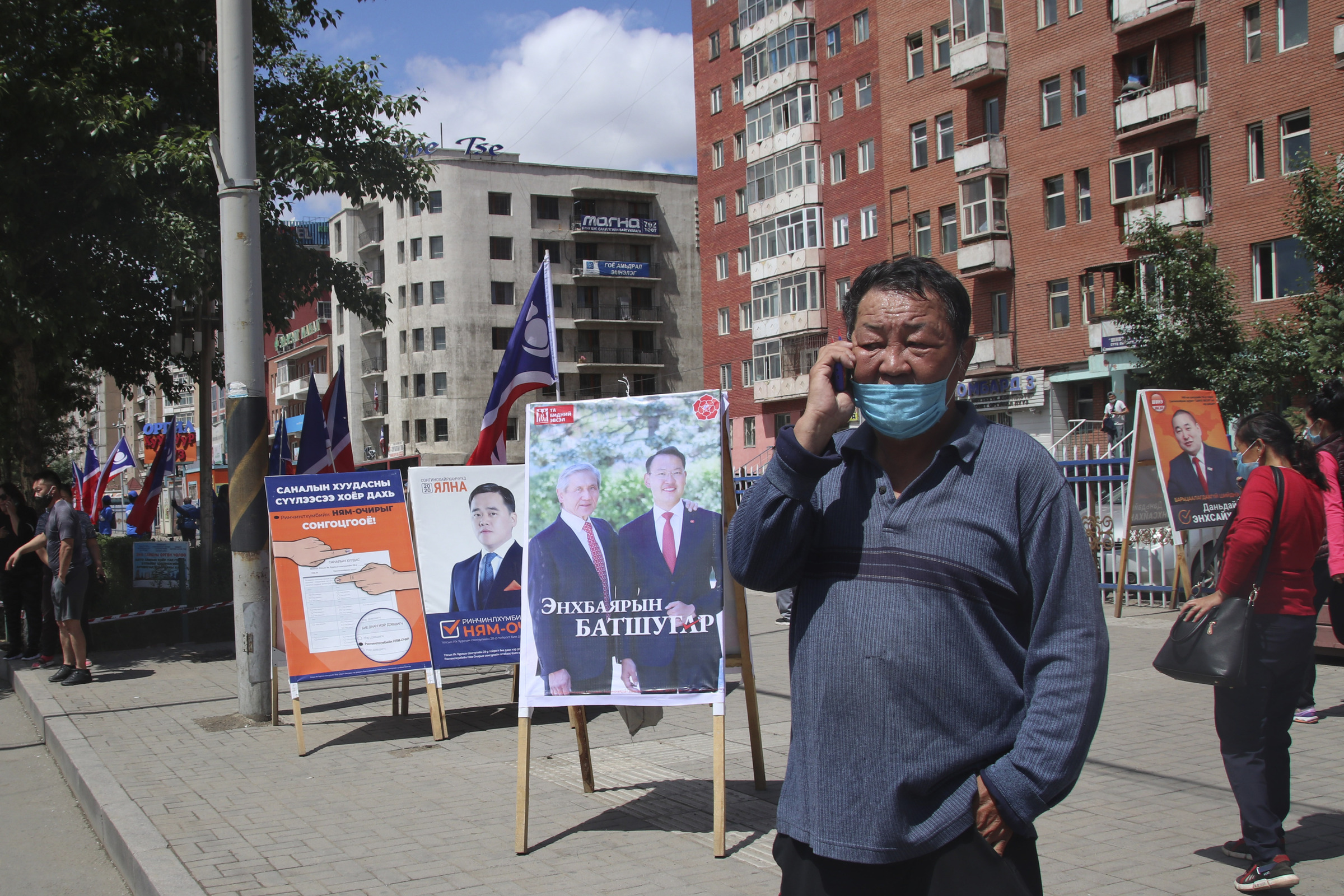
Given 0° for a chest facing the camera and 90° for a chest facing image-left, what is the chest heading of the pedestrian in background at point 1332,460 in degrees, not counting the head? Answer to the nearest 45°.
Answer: approximately 90°

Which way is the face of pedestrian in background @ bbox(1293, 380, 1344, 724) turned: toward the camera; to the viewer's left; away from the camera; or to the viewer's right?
to the viewer's left

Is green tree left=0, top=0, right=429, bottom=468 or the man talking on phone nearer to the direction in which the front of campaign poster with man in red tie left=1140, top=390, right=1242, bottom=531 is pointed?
the man talking on phone

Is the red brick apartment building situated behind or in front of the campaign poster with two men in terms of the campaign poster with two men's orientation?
behind

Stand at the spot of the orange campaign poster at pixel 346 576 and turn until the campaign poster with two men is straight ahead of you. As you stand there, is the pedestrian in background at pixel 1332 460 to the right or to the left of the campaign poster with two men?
left

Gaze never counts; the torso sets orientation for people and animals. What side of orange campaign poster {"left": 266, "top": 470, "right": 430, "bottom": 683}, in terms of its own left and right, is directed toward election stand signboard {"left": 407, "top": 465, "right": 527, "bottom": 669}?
left

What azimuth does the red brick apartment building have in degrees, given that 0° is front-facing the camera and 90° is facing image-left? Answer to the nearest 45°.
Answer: approximately 45°

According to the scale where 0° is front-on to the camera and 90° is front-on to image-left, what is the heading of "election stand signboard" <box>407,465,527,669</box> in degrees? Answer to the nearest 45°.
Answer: approximately 0°
